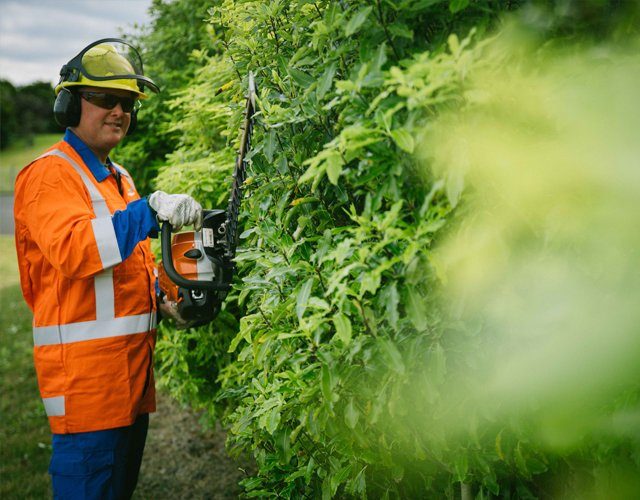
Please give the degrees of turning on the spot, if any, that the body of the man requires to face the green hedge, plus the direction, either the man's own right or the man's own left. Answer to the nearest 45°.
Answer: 0° — they already face it

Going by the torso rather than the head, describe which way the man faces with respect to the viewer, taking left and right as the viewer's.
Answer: facing the viewer and to the right of the viewer
